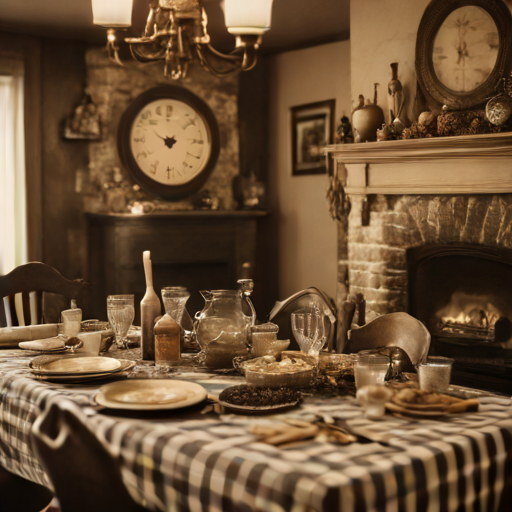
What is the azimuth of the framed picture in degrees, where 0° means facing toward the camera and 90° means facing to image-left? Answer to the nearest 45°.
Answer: approximately 45°

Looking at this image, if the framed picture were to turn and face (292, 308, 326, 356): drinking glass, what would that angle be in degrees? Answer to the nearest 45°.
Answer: approximately 45° to its left

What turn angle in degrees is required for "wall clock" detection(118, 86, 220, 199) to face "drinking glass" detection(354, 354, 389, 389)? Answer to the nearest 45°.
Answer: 0° — it already faces it

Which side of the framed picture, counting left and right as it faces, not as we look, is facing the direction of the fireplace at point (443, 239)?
left

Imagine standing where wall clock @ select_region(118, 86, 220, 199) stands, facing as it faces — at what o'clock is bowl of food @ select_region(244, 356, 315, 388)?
The bowl of food is roughly at 12 o'clock from the wall clock.

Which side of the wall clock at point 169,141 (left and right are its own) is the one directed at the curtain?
right

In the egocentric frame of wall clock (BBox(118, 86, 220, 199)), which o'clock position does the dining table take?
The dining table is roughly at 12 o'clock from the wall clock.

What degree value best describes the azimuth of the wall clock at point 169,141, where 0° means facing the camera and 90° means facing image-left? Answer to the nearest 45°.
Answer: approximately 0°
